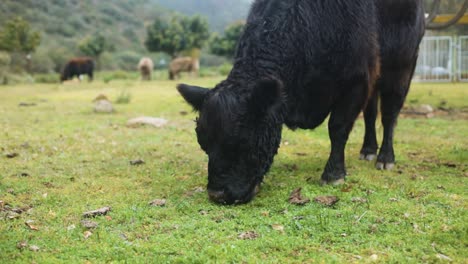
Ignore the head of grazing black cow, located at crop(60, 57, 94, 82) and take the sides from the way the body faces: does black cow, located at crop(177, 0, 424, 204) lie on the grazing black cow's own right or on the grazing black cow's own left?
on the grazing black cow's own left

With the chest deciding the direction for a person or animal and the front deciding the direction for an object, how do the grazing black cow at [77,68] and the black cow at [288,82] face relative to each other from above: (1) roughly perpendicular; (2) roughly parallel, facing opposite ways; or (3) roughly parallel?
roughly parallel

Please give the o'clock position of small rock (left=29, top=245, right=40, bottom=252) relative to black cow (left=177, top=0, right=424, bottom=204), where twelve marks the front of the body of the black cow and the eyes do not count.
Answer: The small rock is roughly at 12 o'clock from the black cow.

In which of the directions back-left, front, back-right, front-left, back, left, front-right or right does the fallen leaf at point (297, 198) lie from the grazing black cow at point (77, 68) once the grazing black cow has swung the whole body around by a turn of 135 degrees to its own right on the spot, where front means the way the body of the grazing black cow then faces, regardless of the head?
back-right

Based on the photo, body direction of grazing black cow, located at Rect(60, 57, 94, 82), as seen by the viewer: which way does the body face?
to the viewer's left

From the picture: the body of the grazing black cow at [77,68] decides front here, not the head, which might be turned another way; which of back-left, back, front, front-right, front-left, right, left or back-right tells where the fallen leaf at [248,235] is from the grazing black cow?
left

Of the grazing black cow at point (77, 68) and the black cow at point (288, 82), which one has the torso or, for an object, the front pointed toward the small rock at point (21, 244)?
the black cow

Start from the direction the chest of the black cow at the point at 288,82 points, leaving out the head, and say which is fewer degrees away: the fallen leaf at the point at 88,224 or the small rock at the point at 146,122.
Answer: the fallen leaf

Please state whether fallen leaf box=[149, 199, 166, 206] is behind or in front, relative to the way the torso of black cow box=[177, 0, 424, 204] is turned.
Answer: in front

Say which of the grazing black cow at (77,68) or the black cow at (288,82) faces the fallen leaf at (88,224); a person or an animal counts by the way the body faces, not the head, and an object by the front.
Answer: the black cow

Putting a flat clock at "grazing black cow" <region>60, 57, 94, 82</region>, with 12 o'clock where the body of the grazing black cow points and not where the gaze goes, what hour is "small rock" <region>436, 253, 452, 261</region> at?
The small rock is roughly at 9 o'clock from the grazing black cow.
